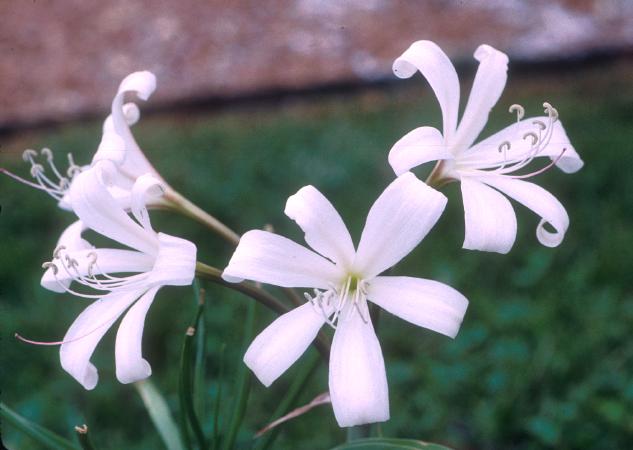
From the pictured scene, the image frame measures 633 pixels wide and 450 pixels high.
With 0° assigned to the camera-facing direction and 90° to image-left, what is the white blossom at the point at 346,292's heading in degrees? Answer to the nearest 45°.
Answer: approximately 0°
